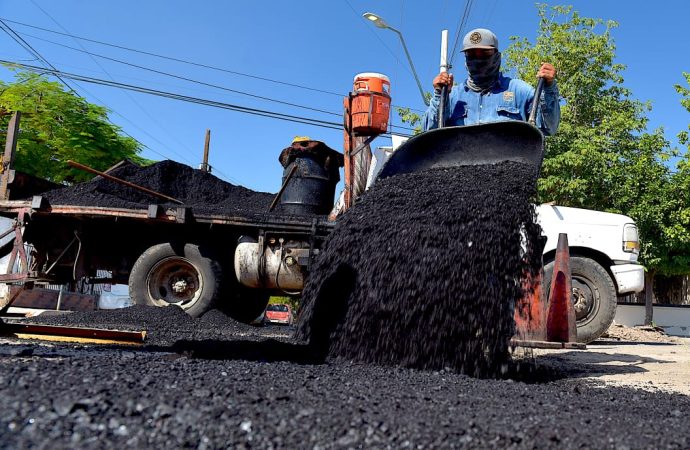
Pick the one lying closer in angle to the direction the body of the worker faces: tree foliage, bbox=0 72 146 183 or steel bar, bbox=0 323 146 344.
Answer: the steel bar

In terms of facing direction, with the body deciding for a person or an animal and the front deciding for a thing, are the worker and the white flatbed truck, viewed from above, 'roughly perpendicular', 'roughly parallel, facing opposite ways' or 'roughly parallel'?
roughly perpendicular

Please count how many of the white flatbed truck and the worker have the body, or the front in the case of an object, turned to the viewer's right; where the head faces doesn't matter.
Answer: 1

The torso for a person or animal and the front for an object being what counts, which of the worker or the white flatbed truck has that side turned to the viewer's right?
the white flatbed truck

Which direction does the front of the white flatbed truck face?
to the viewer's right

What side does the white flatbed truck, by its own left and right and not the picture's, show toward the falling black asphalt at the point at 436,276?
right

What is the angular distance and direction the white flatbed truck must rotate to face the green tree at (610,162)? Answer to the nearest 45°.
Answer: approximately 90° to its left

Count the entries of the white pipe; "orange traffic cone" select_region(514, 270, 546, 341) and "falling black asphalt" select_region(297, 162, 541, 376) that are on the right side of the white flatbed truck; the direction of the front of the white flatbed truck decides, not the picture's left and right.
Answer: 3

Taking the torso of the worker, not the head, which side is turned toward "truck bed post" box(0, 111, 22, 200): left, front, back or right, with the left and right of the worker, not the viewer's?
right

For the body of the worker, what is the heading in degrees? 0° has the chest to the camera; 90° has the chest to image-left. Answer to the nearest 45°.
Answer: approximately 0°

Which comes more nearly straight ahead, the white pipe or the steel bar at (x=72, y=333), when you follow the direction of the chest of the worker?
the steel bar

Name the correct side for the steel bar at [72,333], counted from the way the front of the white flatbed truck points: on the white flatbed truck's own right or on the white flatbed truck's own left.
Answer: on the white flatbed truck's own right
